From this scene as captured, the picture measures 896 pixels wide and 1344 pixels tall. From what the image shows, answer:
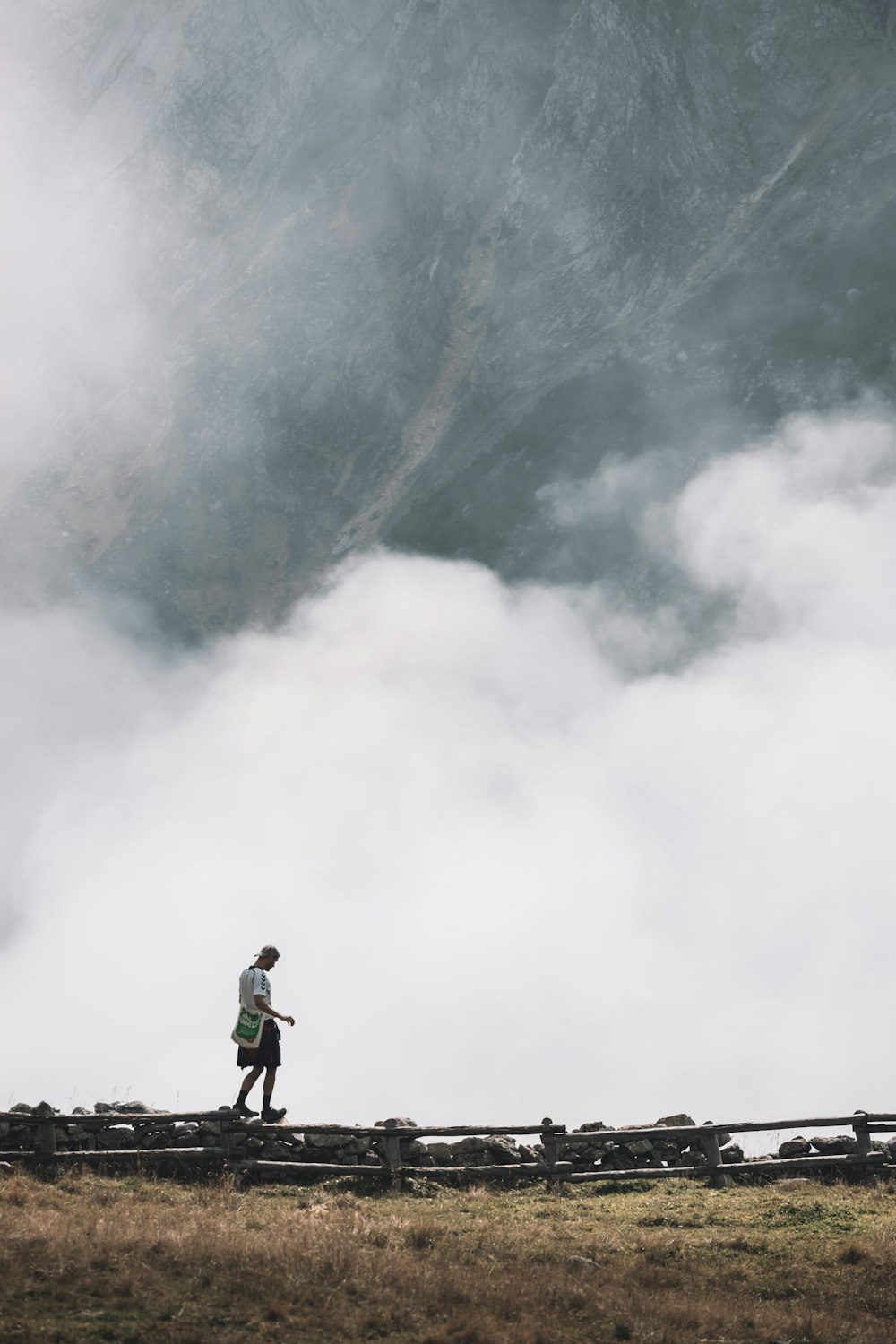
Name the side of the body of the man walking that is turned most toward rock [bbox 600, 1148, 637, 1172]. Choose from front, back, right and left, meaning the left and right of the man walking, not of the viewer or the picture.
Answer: front

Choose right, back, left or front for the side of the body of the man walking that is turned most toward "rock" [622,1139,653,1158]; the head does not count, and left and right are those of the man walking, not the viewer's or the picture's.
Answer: front

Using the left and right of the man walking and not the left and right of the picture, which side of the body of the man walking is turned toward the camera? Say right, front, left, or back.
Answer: right

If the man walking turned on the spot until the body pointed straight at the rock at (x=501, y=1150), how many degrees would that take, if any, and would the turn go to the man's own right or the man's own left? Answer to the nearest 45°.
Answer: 0° — they already face it

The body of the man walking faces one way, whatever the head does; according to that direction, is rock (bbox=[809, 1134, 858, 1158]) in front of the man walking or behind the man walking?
in front

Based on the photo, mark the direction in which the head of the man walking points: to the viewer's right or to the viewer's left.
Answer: to the viewer's right

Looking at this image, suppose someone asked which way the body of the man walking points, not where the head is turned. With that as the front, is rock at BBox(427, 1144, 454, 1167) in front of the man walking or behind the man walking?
in front
